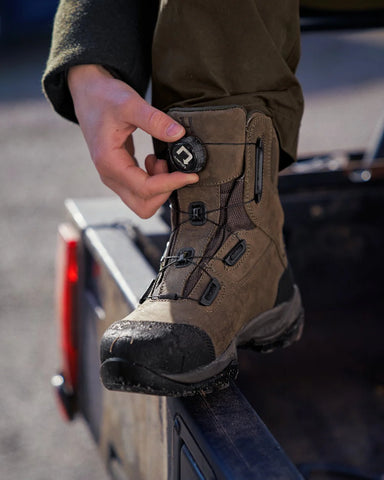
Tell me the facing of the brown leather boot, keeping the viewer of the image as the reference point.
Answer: facing the viewer and to the left of the viewer
